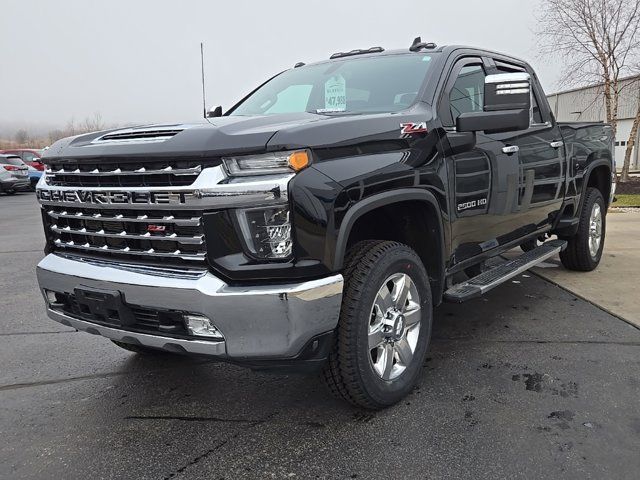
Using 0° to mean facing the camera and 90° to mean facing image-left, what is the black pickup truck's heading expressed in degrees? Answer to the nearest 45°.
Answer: approximately 45°

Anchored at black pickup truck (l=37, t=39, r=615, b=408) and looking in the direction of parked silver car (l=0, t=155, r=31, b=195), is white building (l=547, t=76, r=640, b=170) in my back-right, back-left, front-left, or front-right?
front-right

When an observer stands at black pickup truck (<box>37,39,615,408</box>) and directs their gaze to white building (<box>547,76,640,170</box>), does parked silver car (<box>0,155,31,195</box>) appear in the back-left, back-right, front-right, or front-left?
front-left

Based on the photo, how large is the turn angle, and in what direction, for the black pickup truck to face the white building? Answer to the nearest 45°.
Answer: approximately 180°

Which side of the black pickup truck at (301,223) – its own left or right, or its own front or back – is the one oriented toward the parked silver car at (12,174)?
right
